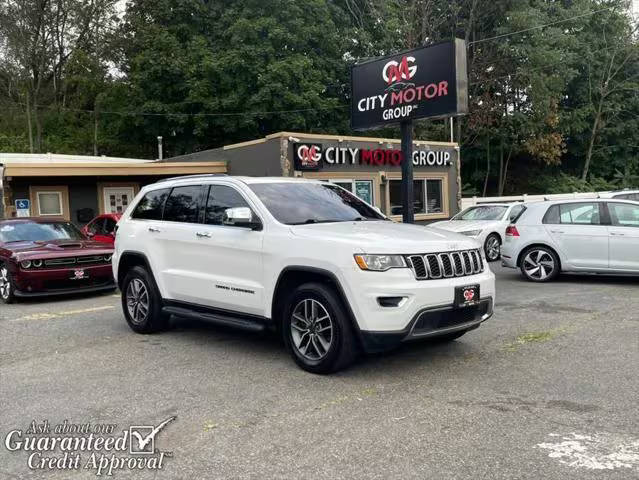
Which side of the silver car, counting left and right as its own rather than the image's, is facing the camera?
right

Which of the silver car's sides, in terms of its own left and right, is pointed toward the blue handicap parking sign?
back

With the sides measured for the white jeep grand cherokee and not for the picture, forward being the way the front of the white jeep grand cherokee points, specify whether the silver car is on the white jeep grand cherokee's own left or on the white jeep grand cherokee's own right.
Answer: on the white jeep grand cherokee's own left

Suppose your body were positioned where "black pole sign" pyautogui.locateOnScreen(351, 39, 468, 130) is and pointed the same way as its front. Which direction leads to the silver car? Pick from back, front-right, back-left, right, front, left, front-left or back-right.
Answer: left

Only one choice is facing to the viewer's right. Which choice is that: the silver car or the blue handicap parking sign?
the silver car

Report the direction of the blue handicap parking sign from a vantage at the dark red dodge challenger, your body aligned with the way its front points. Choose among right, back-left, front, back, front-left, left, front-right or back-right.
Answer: back-left

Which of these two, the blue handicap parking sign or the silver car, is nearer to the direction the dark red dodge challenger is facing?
the silver car

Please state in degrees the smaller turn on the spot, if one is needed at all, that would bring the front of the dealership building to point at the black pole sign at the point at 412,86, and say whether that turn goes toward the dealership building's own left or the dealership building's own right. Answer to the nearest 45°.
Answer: approximately 45° to the dealership building's own right

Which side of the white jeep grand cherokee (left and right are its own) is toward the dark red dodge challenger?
back

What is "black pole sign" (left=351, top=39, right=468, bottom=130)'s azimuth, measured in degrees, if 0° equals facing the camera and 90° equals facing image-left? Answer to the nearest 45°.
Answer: approximately 45°

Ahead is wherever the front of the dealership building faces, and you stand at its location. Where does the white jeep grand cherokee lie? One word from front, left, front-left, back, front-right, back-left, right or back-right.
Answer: front-right

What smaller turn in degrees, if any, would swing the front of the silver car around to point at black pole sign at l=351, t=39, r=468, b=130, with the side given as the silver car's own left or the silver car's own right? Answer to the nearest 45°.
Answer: approximately 135° to the silver car's own left
